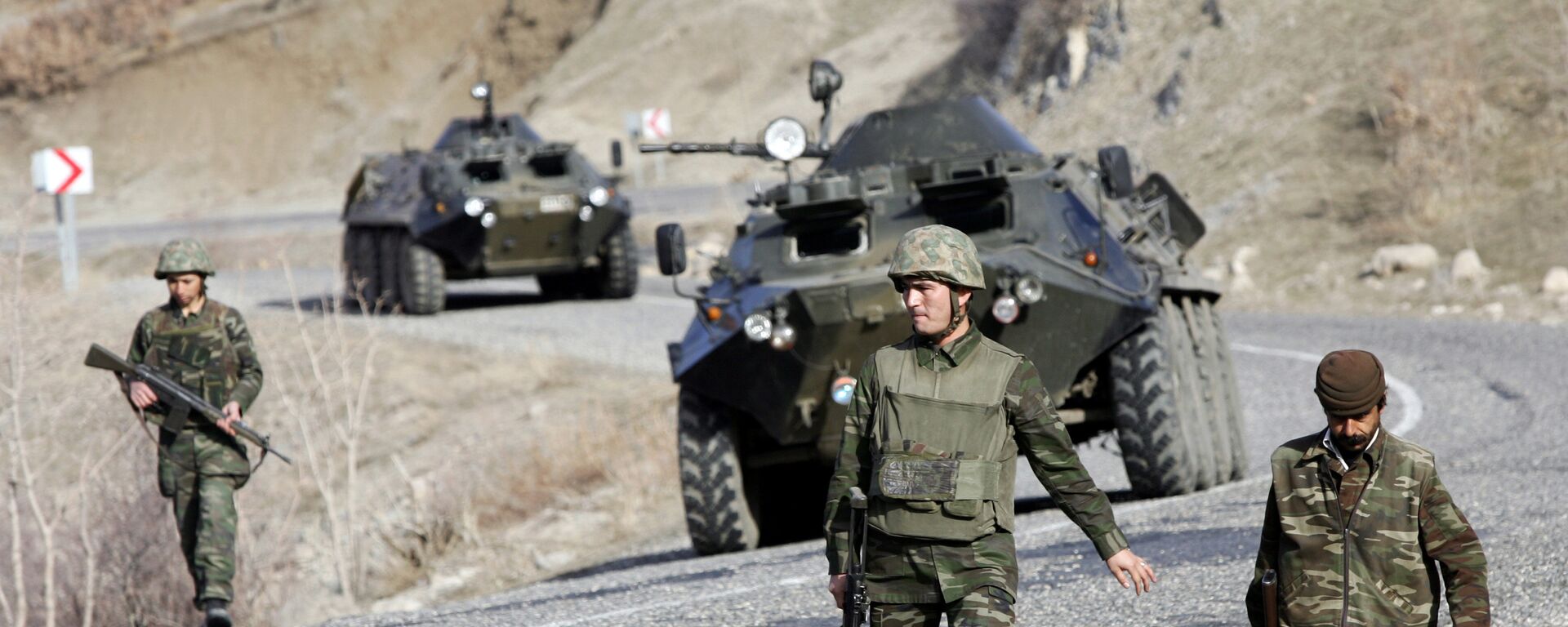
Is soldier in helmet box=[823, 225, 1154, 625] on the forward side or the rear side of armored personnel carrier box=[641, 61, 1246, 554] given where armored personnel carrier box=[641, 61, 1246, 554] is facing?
on the forward side

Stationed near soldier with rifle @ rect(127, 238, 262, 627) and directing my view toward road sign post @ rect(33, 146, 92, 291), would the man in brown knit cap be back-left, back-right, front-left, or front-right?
back-right

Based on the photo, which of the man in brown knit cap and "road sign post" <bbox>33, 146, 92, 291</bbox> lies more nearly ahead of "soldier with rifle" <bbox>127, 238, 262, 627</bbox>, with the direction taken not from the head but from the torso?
the man in brown knit cap

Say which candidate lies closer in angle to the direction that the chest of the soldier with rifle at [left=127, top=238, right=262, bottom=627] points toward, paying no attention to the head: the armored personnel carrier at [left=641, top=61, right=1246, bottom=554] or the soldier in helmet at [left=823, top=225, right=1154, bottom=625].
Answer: the soldier in helmet

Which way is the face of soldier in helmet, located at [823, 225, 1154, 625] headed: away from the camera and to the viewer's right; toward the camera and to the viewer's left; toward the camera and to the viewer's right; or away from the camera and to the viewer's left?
toward the camera and to the viewer's left

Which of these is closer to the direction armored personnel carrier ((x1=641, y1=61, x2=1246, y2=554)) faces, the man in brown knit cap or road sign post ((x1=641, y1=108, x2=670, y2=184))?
the man in brown knit cap

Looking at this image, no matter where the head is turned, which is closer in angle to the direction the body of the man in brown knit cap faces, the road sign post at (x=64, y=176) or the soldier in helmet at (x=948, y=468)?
the soldier in helmet

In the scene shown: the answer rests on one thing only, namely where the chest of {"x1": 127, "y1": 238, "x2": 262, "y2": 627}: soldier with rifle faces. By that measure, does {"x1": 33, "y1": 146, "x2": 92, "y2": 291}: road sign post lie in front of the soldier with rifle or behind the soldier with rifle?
behind

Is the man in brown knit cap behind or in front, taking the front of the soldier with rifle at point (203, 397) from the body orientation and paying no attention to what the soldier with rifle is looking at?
in front
